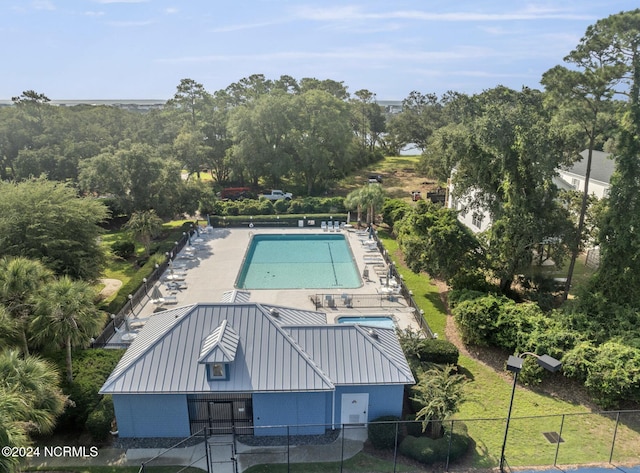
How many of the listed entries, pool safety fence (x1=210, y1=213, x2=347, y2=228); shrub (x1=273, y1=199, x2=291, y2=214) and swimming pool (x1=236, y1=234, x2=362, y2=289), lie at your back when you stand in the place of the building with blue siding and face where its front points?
3

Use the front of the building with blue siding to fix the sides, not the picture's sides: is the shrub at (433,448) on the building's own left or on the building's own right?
on the building's own left

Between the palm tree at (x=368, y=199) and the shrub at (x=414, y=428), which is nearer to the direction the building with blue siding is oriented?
the shrub

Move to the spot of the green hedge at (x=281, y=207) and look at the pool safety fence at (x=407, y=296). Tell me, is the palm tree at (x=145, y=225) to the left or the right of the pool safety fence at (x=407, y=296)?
right

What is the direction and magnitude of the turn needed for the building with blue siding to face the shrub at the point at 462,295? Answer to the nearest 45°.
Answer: approximately 135° to its left

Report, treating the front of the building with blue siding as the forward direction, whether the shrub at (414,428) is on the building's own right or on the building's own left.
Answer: on the building's own left

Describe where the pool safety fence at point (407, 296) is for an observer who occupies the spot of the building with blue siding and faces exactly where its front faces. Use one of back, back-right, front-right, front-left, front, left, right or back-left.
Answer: back-left

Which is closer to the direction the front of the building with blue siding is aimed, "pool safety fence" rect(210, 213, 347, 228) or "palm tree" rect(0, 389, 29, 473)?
the palm tree

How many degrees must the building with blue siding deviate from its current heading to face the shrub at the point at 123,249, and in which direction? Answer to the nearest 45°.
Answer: approximately 135° to its right

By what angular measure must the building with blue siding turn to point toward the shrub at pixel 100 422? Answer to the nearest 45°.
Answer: approximately 90° to its right

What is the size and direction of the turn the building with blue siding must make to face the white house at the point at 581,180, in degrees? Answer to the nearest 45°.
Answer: approximately 135° to its left

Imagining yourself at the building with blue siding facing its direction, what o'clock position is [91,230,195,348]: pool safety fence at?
The pool safety fence is roughly at 5 o'clock from the building with blue siding.

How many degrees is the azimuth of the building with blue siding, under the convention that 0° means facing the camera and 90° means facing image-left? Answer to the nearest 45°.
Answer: approximately 0°

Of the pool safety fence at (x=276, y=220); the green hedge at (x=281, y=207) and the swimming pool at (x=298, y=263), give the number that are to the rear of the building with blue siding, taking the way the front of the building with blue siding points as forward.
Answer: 3
